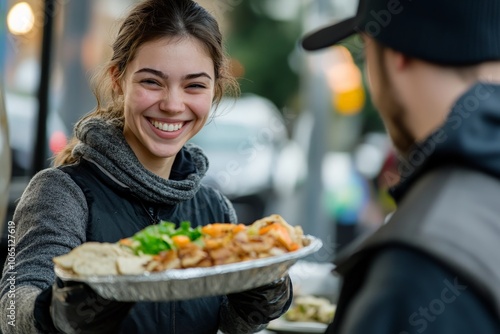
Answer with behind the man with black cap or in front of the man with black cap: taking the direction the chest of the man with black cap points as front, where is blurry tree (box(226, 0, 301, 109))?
in front

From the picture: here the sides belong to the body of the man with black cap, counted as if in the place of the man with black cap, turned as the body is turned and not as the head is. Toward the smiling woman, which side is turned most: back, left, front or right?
front

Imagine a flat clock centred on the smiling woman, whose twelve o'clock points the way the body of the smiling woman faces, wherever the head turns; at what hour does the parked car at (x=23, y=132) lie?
The parked car is roughly at 7 o'clock from the smiling woman.

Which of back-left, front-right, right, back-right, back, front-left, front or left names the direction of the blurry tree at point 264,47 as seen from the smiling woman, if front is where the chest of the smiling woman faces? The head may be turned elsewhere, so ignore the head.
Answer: back-left

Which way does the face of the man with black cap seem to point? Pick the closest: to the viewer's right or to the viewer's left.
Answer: to the viewer's left

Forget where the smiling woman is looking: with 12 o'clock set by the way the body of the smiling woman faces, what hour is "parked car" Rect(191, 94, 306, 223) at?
The parked car is roughly at 8 o'clock from the smiling woman.

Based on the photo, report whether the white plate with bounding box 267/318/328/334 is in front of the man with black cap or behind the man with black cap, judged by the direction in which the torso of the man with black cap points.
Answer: in front

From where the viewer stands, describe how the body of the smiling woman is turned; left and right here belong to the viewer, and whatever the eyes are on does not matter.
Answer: facing the viewer and to the right of the viewer

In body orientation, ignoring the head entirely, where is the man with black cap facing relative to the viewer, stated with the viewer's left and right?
facing away from the viewer and to the left of the viewer

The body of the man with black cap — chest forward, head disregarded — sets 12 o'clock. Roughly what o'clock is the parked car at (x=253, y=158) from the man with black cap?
The parked car is roughly at 1 o'clock from the man with black cap.

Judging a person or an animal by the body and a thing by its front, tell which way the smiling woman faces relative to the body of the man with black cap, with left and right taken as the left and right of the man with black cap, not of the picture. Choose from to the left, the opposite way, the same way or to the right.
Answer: the opposite way
